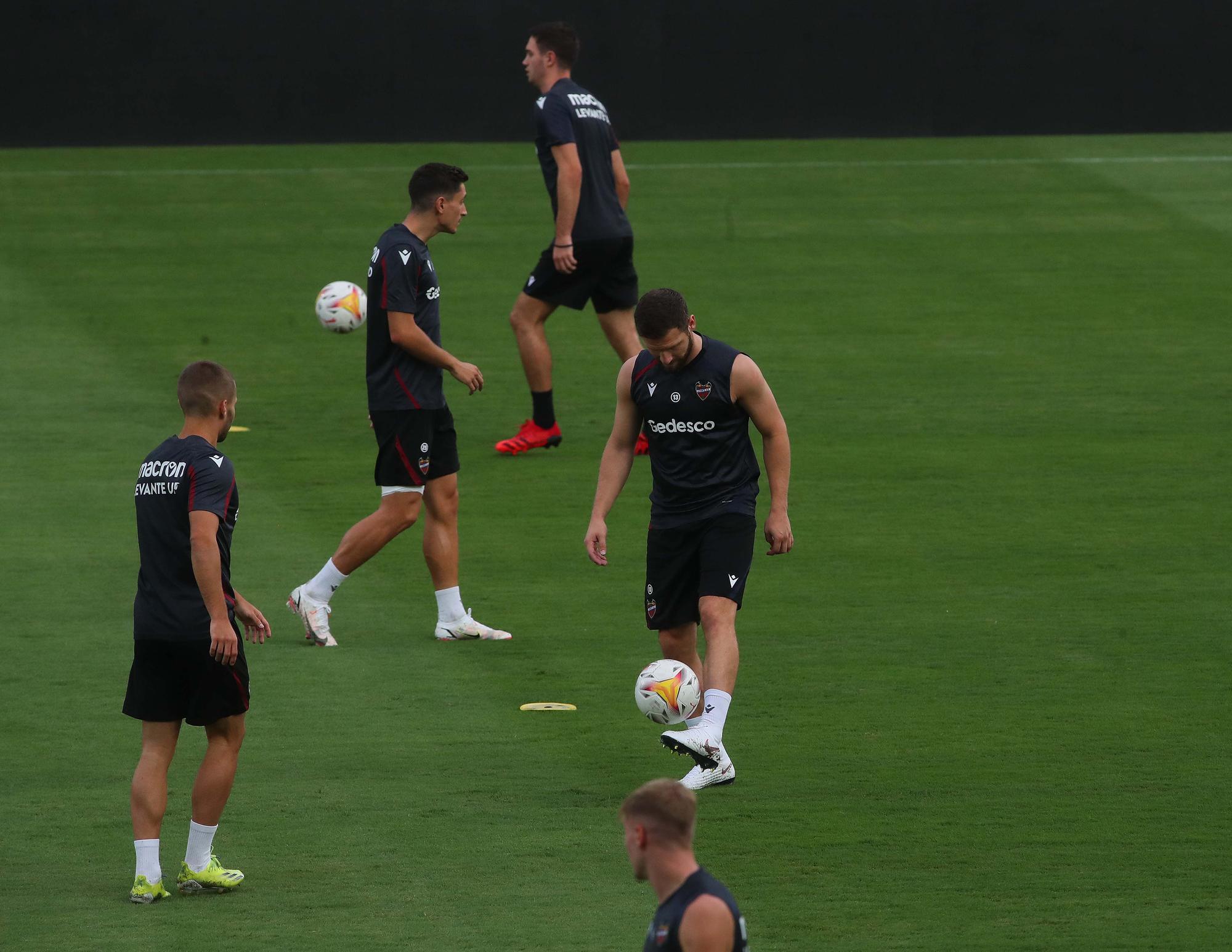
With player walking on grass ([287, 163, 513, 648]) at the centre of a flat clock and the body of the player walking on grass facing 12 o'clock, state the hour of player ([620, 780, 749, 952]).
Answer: The player is roughly at 3 o'clock from the player walking on grass.

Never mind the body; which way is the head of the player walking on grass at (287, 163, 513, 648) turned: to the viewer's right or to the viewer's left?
to the viewer's right

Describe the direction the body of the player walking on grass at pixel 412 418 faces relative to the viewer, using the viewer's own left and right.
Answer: facing to the right of the viewer

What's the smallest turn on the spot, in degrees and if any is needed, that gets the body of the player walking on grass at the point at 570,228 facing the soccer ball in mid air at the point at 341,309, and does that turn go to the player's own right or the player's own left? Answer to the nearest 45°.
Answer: approximately 90° to the player's own left

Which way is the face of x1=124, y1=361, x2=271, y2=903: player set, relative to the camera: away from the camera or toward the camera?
away from the camera

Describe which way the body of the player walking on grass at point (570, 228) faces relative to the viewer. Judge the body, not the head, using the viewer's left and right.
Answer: facing away from the viewer and to the left of the viewer

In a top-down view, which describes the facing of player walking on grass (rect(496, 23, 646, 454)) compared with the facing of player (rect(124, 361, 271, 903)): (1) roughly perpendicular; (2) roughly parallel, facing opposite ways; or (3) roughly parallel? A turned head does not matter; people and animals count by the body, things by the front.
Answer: roughly perpendicular

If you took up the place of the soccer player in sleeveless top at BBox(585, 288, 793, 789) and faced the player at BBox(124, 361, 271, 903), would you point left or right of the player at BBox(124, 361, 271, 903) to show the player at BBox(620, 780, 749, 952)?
left

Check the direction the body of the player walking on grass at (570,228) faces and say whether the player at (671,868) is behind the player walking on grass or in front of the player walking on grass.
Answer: behind

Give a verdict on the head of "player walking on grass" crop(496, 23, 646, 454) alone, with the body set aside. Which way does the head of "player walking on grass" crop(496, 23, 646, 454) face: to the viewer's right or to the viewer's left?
to the viewer's left
